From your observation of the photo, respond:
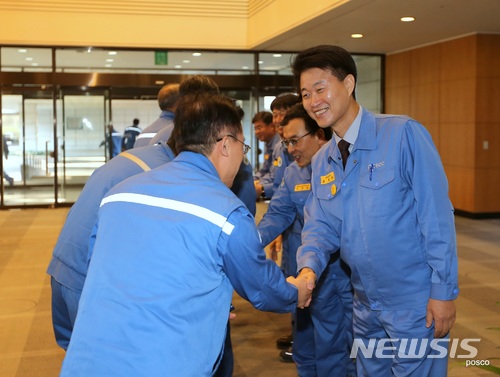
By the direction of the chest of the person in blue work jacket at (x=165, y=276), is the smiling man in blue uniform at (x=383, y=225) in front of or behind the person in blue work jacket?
in front

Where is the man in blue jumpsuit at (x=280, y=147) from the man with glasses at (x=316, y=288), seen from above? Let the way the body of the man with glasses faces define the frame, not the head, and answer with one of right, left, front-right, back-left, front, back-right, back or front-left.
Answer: back-right

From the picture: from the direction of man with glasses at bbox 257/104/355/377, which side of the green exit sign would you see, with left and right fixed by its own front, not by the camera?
front

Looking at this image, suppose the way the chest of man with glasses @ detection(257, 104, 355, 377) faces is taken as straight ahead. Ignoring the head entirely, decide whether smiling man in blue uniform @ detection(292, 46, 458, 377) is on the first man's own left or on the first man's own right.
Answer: on the first man's own left

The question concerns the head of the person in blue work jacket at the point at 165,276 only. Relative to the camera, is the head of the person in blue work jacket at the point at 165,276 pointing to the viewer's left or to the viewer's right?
to the viewer's right

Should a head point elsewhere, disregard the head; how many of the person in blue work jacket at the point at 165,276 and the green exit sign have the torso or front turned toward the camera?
1

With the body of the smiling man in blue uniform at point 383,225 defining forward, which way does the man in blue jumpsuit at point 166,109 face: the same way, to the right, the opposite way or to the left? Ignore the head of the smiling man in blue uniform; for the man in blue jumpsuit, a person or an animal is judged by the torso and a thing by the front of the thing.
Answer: the opposite way

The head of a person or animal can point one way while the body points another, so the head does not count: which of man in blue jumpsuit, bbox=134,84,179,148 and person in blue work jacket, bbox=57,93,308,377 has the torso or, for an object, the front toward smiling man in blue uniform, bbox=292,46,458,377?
person in blue work jacket, bbox=57,93,308,377

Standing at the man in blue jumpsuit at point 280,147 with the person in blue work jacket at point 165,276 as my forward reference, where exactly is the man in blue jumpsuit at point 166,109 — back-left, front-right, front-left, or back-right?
back-right

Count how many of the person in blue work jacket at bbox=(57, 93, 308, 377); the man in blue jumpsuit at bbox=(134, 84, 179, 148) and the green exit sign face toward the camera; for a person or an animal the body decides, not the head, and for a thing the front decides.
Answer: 1

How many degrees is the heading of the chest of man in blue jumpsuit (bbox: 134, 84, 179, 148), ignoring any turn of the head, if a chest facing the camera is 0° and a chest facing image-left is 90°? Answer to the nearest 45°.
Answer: approximately 225°

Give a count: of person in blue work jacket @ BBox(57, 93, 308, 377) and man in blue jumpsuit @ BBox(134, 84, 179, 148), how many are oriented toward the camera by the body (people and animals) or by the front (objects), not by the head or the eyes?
0

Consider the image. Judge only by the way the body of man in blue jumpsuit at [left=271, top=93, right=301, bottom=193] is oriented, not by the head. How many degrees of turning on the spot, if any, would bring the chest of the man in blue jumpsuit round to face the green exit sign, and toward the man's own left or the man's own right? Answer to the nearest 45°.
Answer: approximately 135° to the man's own right

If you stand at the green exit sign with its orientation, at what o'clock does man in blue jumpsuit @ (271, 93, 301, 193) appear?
The man in blue jumpsuit is roughly at 12 o'clock from the green exit sign.

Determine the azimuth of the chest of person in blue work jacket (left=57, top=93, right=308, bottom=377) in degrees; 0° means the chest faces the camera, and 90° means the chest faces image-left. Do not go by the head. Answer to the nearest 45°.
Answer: approximately 225°

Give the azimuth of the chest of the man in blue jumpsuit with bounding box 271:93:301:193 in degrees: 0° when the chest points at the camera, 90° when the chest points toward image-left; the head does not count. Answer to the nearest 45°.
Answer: approximately 45°

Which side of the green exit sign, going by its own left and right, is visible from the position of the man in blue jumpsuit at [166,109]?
front

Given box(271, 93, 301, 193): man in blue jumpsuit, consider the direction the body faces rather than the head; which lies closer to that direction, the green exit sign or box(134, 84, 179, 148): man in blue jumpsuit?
the man in blue jumpsuit

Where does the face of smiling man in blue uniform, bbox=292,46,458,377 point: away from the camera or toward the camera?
toward the camera
